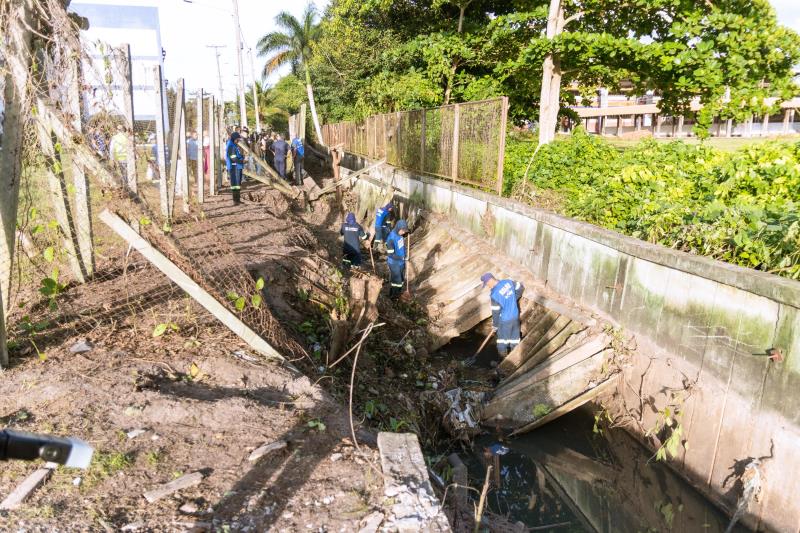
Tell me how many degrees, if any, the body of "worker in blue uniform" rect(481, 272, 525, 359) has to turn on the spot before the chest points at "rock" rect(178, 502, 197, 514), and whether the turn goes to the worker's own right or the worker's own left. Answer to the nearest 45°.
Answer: approximately 135° to the worker's own left

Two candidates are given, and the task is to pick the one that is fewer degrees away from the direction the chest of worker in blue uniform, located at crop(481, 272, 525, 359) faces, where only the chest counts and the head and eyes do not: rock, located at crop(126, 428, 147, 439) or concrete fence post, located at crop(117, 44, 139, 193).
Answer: the concrete fence post

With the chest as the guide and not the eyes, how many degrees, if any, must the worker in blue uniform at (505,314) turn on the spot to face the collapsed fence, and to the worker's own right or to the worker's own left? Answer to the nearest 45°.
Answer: approximately 90° to the worker's own left

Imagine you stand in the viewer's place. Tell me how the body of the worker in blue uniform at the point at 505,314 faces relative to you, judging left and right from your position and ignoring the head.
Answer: facing away from the viewer and to the left of the viewer

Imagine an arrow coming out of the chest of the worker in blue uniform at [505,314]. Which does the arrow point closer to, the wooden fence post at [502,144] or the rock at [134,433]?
the wooden fence post

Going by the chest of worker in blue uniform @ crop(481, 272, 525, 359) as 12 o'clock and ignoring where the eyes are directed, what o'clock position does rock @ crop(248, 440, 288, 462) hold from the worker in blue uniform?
The rock is roughly at 8 o'clock from the worker in blue uniform.

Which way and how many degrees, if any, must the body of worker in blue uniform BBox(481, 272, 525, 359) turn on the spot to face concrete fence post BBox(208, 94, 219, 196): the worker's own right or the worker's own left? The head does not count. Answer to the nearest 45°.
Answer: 0° — they already face it

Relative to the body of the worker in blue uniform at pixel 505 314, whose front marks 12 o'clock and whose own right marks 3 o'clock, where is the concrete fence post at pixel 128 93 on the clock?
The concrete fence post is roughly at 10 o'clock from the worker in blue uniform.

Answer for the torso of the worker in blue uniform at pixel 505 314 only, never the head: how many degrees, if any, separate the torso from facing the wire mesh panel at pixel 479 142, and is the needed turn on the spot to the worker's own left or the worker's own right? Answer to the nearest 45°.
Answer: approximately 45° to the worker's own right

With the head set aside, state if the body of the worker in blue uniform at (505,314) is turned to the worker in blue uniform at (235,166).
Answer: yes

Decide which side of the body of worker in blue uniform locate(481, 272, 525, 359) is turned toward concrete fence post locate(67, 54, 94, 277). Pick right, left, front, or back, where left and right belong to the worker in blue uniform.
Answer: left

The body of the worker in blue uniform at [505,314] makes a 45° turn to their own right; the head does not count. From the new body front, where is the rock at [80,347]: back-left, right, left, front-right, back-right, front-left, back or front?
back-left
